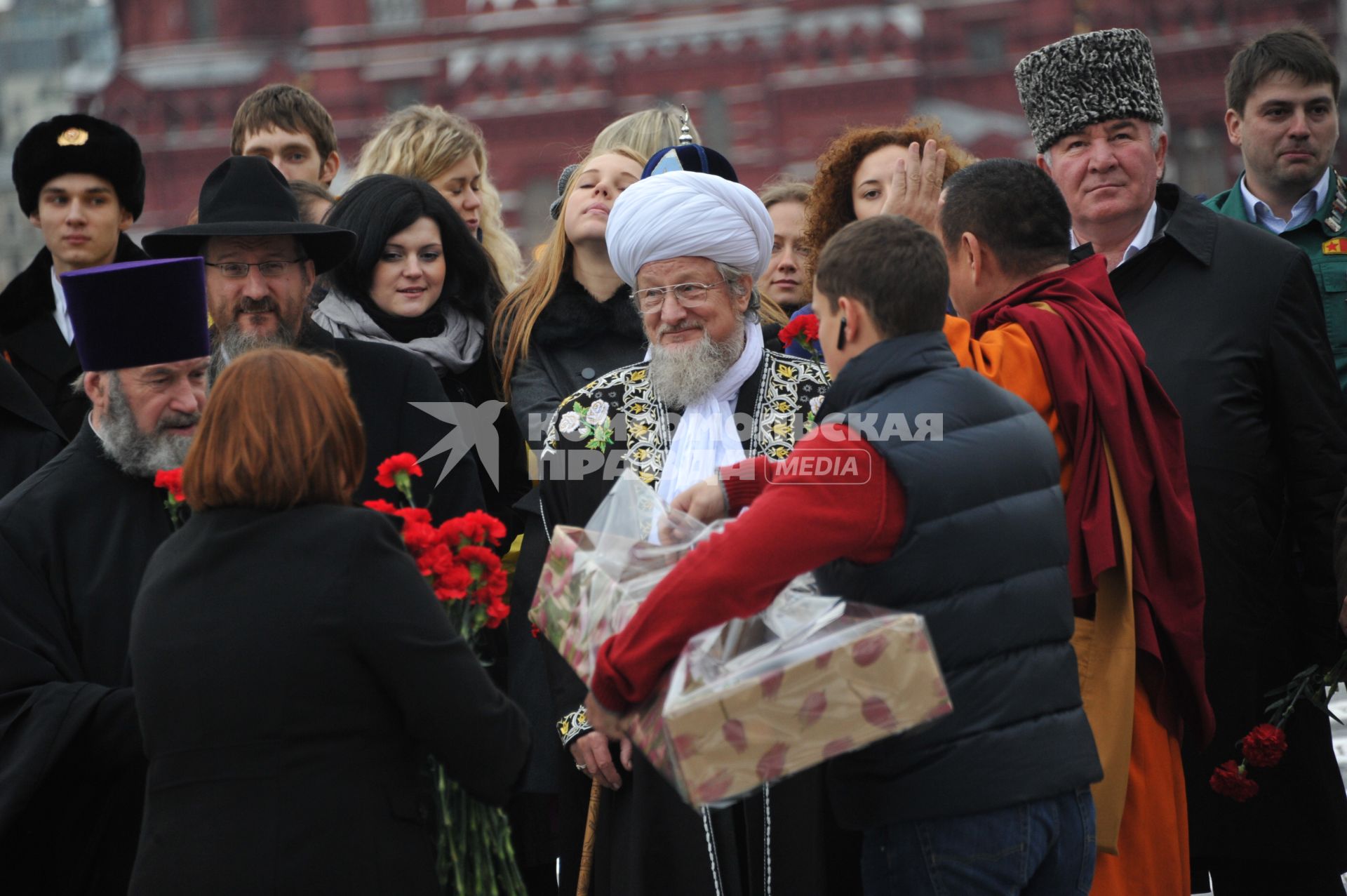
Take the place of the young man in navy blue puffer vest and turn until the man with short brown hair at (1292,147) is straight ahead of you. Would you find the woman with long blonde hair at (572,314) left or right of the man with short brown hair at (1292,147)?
left

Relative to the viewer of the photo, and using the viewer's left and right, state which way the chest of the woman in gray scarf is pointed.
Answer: facing the viewer

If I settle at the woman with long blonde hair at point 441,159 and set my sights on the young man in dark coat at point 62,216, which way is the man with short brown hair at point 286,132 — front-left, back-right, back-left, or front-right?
front-right

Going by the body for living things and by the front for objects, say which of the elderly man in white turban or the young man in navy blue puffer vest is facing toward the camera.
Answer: the elderly man in white turban

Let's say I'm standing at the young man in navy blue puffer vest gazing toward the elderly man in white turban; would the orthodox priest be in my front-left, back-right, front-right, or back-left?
front-left

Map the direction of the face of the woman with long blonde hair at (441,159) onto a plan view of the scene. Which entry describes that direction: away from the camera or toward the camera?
toward the camera

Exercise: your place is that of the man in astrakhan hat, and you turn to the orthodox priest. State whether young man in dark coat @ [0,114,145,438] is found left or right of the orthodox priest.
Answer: right

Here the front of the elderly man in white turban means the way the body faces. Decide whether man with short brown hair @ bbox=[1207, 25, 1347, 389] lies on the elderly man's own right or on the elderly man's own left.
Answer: on the elderly man's own left

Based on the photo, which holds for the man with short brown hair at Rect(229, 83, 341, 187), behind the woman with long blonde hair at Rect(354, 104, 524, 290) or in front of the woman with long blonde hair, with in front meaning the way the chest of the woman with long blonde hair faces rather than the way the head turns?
behind

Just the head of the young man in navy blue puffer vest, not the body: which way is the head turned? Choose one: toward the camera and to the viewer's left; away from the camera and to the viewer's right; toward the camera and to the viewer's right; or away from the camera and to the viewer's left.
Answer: away from the camera and to the viewer's left

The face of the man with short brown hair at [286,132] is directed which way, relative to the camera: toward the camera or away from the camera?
toward the camera

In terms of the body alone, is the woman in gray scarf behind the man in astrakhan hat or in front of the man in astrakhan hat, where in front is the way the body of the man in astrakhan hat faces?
in front

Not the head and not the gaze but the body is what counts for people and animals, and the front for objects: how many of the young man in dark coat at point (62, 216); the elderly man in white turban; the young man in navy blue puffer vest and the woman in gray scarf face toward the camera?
3

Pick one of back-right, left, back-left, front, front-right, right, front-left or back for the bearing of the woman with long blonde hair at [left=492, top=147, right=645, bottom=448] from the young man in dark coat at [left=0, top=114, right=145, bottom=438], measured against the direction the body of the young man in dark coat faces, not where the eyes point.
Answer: front-left

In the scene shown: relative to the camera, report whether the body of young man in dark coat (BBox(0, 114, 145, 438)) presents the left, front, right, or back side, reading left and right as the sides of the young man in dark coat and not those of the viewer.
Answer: front

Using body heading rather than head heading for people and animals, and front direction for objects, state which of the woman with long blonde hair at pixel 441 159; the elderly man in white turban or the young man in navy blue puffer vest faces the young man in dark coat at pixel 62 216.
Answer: the young man in navy blue puffer vest

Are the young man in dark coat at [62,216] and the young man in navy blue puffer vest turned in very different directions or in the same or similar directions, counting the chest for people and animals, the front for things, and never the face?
very different directions

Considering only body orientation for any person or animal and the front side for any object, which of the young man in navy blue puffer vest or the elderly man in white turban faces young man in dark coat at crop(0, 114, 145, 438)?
the young man in navy blue puffer vest

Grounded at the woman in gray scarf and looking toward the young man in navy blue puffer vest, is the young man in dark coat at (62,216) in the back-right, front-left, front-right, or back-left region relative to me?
back-right

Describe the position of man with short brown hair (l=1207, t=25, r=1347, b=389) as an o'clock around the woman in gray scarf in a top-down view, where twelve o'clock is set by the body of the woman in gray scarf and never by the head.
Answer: The man with short brown hair is roughly at 9 o'clock from the woman in gray scarf.

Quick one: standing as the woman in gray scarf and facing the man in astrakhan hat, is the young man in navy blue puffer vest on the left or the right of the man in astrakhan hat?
right
